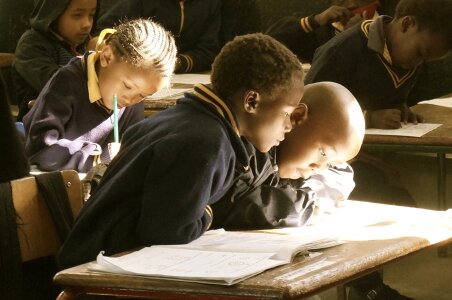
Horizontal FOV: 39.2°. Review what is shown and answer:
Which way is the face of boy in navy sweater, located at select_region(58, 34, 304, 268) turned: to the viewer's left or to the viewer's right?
to the viewer's right

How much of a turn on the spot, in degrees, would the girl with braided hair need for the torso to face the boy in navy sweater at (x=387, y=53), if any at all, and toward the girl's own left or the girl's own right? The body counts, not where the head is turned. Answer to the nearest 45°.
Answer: approximately 45° to the girl's own left

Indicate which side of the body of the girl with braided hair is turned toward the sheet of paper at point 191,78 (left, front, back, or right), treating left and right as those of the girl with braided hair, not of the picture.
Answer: left

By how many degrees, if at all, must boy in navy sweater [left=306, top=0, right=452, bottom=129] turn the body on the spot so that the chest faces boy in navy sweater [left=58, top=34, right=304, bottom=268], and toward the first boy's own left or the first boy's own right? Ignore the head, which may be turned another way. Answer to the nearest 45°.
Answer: approximately 45° to the first boy's own right

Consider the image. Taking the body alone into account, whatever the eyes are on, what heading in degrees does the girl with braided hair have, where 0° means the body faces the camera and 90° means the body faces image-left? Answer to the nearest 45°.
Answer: approximately 315°

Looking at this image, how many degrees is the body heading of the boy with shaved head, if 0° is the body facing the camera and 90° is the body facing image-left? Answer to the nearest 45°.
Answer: approximately 315°

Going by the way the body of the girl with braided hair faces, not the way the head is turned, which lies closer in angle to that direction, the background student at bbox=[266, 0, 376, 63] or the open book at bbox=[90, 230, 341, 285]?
the open book
